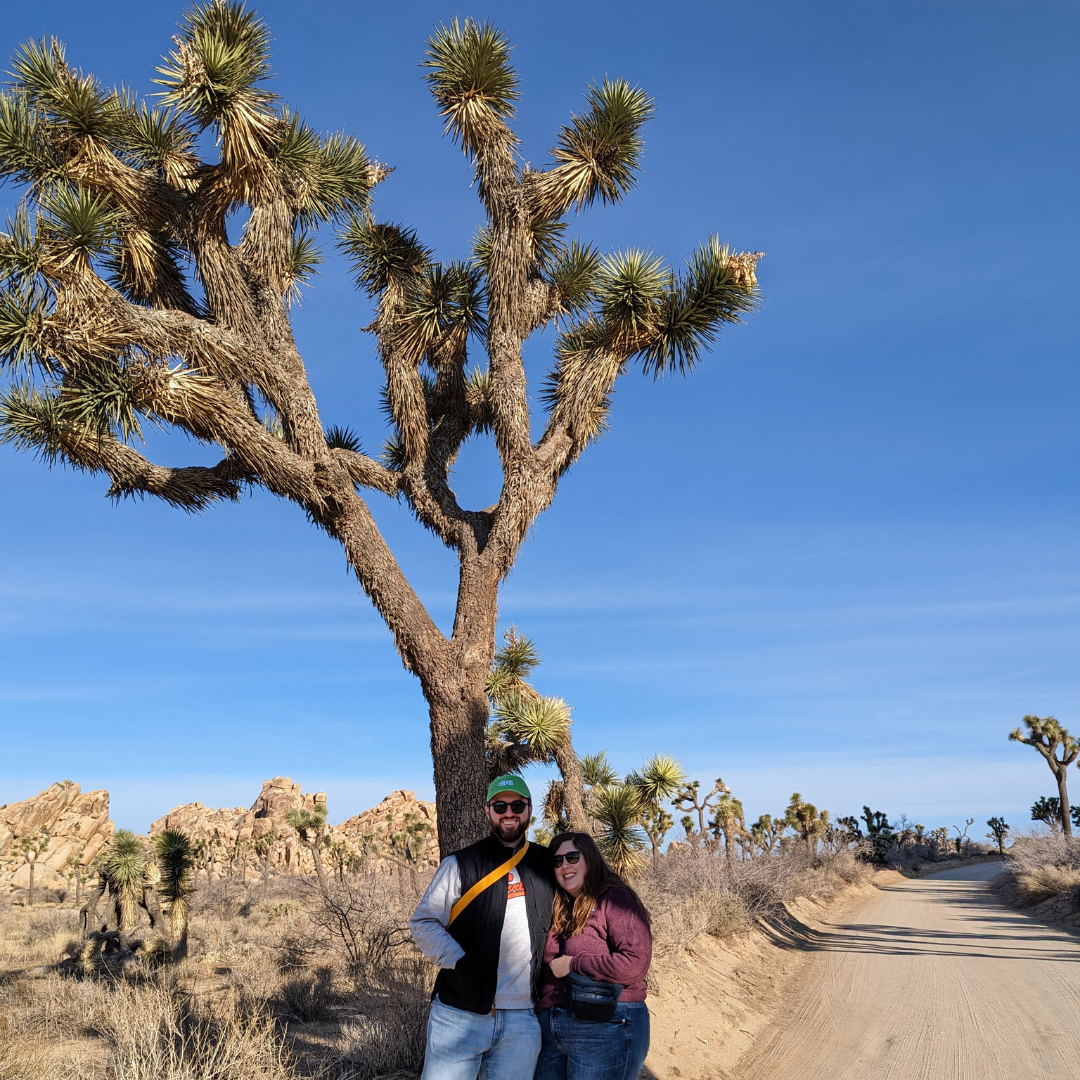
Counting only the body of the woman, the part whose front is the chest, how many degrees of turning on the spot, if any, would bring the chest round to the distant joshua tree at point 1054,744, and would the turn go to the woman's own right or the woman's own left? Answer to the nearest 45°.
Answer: approximately 180°

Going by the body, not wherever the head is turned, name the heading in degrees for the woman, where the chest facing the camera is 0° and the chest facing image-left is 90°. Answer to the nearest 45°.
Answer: approximately 45°

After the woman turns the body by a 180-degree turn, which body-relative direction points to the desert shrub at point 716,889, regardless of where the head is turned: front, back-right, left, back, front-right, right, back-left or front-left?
front-left

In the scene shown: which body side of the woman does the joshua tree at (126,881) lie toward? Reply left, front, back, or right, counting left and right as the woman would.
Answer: right

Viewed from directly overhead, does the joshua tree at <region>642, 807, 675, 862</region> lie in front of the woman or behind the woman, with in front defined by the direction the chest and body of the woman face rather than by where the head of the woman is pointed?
behind

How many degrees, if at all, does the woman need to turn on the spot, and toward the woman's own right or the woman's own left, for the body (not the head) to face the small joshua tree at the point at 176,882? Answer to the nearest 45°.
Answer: approximately 90° to the woman's own right

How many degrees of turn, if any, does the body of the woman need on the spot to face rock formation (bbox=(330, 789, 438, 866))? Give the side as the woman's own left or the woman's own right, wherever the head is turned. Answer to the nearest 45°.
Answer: approximately 135° to the woman's own right

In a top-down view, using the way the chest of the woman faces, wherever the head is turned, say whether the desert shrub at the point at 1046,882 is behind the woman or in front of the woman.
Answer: behind

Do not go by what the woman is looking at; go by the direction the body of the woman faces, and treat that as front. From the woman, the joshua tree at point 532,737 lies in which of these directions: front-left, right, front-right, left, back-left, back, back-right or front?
back-right

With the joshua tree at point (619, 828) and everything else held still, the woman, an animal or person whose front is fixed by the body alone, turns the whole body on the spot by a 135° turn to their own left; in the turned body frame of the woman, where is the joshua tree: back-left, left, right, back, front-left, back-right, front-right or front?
left
